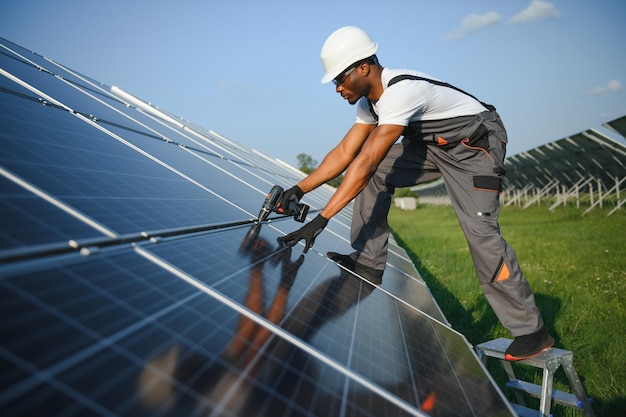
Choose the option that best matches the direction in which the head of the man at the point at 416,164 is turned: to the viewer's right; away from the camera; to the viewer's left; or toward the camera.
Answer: to the viewer's left

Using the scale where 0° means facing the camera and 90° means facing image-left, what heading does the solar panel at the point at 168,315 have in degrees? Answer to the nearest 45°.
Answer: approximately 270°

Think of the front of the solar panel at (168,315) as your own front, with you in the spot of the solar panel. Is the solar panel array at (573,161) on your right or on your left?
on your left

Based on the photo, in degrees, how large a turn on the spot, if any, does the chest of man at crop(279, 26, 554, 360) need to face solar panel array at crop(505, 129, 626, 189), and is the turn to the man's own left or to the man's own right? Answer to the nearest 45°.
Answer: approximately 90° to the man's own right

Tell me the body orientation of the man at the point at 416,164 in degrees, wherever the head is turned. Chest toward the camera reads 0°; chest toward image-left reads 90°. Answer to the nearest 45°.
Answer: approximately 90°
